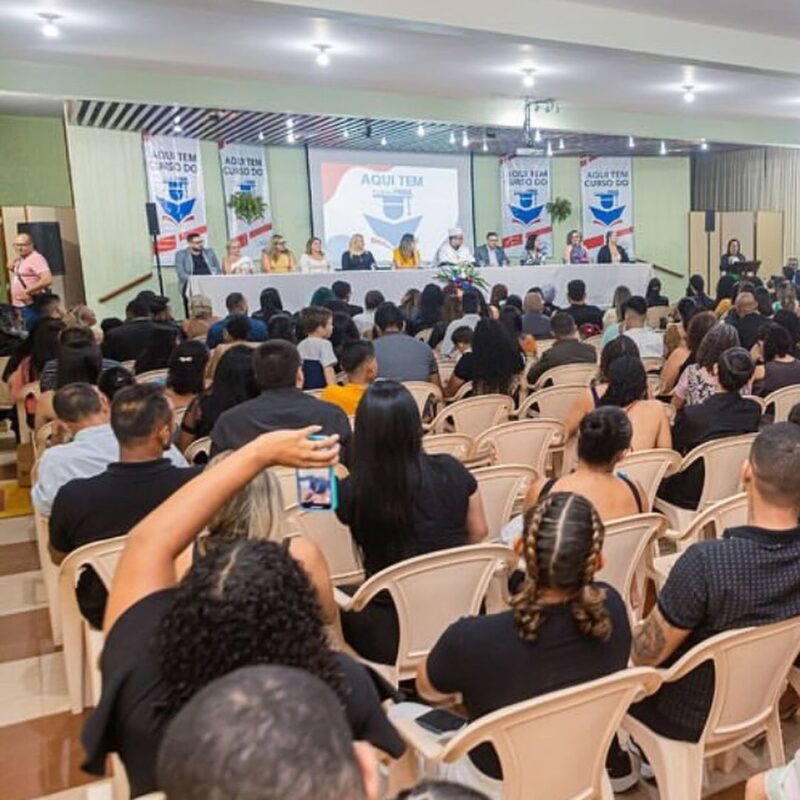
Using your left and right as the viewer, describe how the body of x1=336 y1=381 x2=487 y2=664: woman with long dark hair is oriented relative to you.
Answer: facing away from the viewer and to the left of the viewer

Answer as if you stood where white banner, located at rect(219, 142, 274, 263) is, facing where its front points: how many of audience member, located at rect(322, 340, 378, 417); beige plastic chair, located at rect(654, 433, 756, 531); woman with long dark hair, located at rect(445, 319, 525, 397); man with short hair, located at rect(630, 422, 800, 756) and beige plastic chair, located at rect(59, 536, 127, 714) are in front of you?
5

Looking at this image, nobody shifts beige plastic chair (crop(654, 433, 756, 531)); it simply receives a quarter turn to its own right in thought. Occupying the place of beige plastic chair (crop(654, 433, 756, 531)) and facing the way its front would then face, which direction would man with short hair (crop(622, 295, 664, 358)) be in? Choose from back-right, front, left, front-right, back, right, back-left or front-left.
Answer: front-left

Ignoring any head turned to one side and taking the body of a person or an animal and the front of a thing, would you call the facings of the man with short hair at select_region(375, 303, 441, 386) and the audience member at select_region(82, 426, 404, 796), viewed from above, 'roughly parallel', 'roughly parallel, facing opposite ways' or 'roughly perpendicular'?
roughly parallel

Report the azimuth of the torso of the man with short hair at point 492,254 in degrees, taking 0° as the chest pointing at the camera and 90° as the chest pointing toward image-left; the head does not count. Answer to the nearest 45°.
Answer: approximately 0°

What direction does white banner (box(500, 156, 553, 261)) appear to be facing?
toward the camera

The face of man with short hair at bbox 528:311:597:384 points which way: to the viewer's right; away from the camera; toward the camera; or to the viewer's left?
away from the camera

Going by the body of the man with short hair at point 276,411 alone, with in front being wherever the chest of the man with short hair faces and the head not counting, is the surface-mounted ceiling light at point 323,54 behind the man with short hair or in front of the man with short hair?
in front

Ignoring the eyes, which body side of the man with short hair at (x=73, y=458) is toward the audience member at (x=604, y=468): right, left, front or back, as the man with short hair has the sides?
right

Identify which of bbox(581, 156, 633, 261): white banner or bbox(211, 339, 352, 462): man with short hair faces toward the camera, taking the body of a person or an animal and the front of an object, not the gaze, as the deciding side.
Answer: the white banner

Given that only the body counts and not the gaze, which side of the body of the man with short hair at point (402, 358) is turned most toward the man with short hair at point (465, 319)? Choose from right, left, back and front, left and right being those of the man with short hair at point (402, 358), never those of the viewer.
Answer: front

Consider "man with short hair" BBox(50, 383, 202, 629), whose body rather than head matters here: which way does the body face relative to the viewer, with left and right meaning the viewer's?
facing away from the viewer

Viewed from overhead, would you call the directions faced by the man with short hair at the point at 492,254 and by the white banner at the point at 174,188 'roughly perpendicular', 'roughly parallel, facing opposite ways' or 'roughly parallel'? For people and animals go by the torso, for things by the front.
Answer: roughly parallel

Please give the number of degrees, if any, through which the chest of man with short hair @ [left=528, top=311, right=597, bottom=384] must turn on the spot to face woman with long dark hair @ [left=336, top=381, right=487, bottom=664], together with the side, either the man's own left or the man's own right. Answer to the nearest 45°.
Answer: approximately 180°

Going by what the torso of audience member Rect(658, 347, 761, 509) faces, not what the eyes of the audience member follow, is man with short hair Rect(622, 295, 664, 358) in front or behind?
in front

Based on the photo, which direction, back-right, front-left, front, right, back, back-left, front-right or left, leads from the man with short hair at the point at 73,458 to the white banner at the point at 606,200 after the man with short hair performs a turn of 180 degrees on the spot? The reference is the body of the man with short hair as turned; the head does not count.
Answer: back

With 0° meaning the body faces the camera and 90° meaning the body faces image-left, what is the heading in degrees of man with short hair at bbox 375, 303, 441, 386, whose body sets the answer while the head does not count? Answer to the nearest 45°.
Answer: approximately 180°

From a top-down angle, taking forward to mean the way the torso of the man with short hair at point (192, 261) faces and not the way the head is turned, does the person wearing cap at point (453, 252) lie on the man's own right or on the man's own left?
on the man's own left

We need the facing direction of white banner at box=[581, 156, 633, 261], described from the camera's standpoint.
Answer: facing the viewer

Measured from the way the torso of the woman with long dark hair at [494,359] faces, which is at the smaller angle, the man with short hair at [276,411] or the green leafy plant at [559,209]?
the green leafy plant
